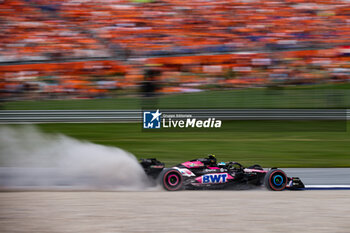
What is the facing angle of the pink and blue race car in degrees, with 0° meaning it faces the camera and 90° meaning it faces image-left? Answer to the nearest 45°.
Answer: approximately 270°
